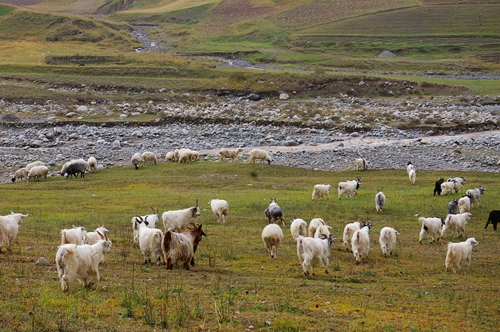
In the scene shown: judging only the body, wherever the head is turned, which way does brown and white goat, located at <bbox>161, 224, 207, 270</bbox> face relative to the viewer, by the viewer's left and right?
facing away from the viewer and to the right of the viewer

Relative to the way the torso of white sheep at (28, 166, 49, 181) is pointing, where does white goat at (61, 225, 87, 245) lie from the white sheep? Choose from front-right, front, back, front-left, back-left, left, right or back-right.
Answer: left

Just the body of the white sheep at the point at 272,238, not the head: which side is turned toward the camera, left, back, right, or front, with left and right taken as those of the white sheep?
back

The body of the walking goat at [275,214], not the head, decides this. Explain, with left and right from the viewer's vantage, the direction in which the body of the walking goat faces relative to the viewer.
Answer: facing away from the viewer

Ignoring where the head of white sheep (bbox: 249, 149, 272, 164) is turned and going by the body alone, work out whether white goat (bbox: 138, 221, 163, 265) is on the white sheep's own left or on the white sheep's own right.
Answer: on the white sheep's own right

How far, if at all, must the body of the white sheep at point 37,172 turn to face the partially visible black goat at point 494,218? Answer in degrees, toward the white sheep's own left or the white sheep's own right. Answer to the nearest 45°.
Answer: approximately 135° to the white sheep's own left

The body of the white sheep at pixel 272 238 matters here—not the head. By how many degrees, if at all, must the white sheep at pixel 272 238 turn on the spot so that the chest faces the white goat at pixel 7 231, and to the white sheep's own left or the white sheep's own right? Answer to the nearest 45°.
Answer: approximately 90° to the white sheep's own left

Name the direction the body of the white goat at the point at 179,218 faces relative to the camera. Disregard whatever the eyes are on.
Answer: to the viewer's right

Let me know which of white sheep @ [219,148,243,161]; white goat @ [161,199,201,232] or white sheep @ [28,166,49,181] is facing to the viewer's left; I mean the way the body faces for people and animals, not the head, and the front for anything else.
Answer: the white sheep @ [28,166,49,181]

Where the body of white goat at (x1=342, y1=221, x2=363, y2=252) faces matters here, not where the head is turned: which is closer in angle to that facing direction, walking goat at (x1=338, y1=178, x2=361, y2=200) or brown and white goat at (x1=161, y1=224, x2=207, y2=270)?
the walking goat

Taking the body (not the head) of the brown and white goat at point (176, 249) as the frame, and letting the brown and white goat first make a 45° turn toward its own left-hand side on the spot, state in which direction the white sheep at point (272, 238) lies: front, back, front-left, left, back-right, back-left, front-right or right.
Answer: front-right

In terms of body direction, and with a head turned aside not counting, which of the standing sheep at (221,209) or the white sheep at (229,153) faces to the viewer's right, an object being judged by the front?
the white sheep

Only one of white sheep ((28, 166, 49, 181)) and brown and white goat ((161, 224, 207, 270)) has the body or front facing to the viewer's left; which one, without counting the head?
the white sheep
